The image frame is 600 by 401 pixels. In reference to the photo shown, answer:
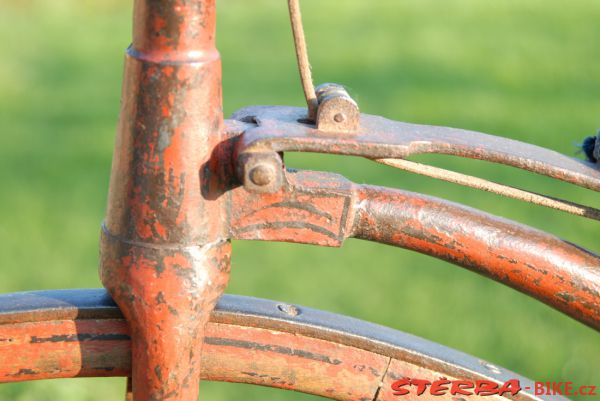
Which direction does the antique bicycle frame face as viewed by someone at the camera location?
facing to the left of the viewer
